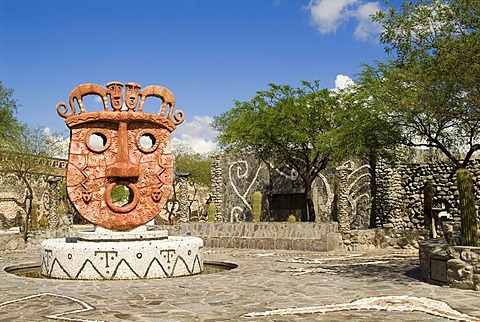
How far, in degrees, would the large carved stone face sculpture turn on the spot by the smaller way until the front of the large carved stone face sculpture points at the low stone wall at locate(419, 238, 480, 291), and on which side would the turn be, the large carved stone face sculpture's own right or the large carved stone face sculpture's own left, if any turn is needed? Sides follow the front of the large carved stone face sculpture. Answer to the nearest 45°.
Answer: approximately 45° to the large carved stone face sculpture's own left

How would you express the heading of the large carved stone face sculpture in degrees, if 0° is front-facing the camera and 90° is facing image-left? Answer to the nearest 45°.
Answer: approximately 0°

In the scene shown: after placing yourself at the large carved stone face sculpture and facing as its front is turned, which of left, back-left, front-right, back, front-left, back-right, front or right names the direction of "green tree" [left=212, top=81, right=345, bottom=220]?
back-left

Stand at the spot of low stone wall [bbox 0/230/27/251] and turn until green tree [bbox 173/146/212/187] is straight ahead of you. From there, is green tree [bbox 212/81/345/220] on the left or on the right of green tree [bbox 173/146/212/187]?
right

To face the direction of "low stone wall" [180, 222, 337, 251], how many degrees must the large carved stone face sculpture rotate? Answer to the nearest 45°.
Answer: approximately 135° to its left

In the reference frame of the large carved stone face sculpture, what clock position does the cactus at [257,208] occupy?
The cactus is roughly at 7 o'clock from the large carved stone face sculpture.

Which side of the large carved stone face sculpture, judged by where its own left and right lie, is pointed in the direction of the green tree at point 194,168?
back

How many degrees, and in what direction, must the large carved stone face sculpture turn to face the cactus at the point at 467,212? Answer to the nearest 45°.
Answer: approximately 45° to its left

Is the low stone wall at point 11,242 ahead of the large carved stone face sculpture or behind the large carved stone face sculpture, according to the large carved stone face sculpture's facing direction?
behind

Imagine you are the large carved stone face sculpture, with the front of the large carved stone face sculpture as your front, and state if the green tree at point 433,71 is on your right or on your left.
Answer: on your left
